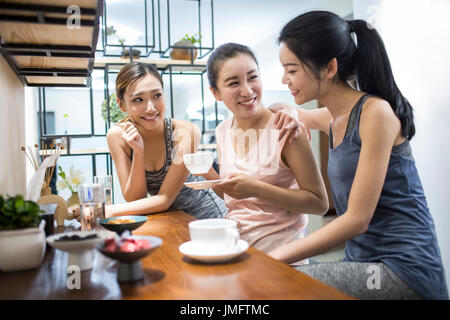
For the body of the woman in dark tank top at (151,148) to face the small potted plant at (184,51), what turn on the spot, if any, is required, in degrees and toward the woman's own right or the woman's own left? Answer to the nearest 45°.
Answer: approximately 180°

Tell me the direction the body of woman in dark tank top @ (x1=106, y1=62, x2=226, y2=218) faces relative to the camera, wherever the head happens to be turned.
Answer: toward the camera

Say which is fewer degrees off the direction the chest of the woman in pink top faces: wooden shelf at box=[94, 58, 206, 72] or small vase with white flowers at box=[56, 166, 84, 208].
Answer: the small vase with white flowers

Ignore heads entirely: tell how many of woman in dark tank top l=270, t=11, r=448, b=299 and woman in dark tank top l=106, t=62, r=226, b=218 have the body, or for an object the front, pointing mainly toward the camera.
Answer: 1

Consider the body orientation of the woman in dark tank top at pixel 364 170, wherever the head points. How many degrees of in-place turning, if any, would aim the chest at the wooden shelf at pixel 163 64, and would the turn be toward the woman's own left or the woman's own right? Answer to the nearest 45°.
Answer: approximately 45° to the woman's own right

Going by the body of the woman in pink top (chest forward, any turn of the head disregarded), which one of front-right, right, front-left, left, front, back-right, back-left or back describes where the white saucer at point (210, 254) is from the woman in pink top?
front-left

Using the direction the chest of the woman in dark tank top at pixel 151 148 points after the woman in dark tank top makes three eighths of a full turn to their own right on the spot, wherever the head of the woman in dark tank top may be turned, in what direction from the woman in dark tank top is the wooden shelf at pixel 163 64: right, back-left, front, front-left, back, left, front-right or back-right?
front-right

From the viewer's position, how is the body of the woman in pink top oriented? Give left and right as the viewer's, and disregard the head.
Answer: facing the viewer and to the left of the viewer

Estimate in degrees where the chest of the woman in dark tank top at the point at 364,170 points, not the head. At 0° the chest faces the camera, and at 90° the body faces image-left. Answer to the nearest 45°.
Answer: approximately 90°

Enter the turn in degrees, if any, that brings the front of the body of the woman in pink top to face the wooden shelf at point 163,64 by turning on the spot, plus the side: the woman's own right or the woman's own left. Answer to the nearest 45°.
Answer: approximately 135° to the woman's own right

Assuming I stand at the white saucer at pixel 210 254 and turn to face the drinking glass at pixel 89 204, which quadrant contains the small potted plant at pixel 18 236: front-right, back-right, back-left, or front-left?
front-left
